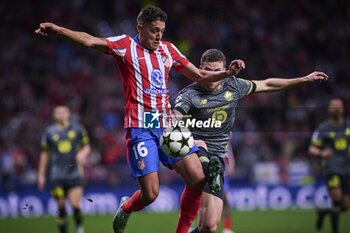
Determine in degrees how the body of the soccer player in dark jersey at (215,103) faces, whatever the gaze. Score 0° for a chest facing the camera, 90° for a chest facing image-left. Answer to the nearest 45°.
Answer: approximately 0°

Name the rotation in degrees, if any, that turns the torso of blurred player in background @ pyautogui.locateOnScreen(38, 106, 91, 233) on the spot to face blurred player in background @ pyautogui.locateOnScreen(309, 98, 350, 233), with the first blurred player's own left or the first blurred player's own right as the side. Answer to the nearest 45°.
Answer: approximately 90° to the first blurred player's own left

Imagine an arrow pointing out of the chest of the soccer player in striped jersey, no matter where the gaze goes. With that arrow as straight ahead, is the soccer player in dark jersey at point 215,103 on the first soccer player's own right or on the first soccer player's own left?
on the first soccer player's own left

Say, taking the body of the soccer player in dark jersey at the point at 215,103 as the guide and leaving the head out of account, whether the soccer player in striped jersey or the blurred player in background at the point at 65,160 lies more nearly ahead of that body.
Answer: the soccer player in striped jersey

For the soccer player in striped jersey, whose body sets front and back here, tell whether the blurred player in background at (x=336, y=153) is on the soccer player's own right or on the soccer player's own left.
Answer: on the soccer player's own left

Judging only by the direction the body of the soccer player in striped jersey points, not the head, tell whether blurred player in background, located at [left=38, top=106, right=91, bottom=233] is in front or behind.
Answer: behind

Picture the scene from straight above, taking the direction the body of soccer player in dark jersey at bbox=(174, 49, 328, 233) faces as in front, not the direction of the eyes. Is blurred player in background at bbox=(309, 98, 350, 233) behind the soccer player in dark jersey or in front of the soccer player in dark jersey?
behind

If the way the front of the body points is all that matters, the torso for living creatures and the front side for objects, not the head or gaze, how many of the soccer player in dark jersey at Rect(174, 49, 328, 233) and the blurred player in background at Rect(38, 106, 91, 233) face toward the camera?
2

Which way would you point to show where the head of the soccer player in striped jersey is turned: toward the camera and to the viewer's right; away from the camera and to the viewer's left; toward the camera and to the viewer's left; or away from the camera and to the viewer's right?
toward the camera and to the viewer's right

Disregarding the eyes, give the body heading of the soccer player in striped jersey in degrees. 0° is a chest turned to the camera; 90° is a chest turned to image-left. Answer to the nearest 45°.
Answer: approximately 315°

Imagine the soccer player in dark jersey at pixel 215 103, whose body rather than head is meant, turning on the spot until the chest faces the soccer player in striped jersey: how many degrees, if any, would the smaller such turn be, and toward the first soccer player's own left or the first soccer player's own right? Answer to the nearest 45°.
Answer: approximately 45° to the first soccer player's own right
